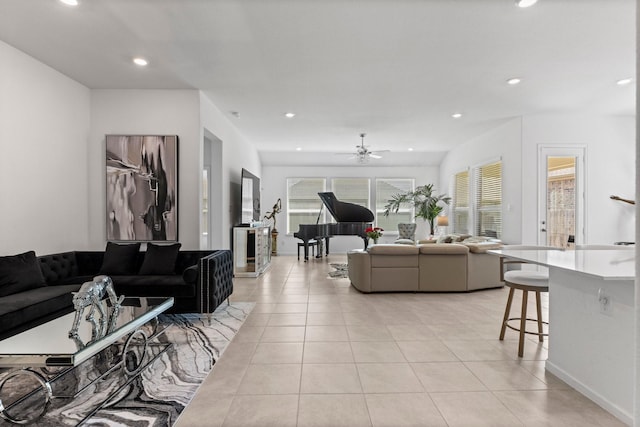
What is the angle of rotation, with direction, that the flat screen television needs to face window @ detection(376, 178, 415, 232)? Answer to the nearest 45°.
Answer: approximately 45° to its left

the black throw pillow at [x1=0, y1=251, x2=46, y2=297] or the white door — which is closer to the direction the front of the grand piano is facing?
the black throw pillow

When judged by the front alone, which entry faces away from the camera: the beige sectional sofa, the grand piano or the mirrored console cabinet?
the beige sectional sofa

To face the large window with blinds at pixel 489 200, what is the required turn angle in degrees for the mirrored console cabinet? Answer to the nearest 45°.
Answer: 0° — it already faces it

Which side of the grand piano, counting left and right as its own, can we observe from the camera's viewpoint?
left

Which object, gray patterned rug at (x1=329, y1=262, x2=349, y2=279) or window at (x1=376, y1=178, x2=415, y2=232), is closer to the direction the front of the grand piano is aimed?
the gray patterned rug

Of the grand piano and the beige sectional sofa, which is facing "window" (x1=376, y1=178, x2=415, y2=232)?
the beige sectional sofa

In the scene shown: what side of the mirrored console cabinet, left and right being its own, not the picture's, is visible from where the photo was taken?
right

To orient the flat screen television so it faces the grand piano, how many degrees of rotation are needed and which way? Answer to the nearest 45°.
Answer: approximately 45° to its left

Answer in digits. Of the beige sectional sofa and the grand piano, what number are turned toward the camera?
0

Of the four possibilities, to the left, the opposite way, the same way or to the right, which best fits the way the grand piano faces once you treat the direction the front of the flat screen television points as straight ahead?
the opposite way

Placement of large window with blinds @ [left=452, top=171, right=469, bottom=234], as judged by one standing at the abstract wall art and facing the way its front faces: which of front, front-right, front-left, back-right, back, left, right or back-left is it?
left

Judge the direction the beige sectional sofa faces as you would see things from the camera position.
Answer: facing away from the viewer

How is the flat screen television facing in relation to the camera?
to the viewer's right

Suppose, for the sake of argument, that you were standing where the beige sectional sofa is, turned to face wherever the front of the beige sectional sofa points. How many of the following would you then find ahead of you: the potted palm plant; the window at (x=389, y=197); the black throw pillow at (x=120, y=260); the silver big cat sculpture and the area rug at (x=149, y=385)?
2

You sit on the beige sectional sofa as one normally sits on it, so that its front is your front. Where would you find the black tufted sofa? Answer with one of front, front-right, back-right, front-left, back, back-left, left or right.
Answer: back-left
